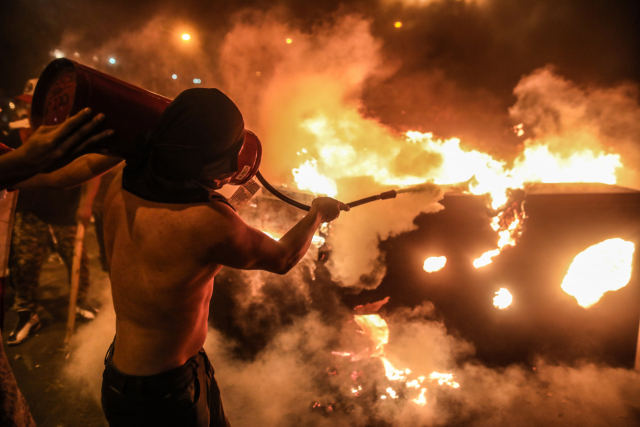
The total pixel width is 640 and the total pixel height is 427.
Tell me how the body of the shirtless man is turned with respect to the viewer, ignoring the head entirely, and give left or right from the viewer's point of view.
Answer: facing away from the viewer and to the right of the viewer

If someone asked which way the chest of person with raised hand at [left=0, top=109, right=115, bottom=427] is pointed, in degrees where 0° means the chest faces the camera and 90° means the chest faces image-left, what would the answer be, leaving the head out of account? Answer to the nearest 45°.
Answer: approximately 270°

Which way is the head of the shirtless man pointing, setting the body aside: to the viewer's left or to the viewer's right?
to the viewer's right

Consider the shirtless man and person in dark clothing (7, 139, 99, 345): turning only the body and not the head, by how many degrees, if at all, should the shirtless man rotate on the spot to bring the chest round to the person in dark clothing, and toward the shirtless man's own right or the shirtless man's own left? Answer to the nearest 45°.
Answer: approximately 90° to the shirtless man's own left
